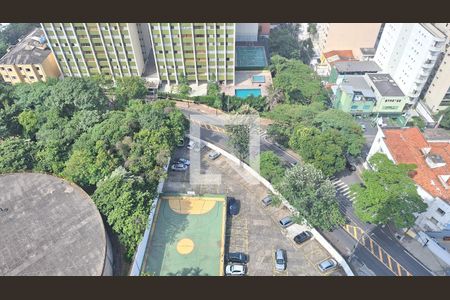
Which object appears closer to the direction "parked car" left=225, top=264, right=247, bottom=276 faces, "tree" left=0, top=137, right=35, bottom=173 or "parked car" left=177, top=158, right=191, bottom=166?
the tree

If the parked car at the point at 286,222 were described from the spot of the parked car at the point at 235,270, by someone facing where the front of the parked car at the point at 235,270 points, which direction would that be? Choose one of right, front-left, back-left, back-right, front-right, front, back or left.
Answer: back-right

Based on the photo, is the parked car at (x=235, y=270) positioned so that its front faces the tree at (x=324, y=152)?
no

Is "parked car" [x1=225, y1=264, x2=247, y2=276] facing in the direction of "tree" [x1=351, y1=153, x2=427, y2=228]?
no

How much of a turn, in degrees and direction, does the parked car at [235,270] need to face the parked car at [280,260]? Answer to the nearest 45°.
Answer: approximately 180°

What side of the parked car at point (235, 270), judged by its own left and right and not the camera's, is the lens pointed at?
left

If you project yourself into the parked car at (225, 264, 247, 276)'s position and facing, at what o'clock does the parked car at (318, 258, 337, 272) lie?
the parked car at (318, 258, 337, 272) is roughly at 6 o'clock from the parked car at (225, 264, 247, 276).

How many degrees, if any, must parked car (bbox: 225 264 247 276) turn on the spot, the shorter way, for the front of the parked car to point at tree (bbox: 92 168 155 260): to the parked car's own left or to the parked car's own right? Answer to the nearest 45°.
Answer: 0° — it already faces it

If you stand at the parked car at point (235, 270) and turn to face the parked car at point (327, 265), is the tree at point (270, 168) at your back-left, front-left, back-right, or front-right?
front-left

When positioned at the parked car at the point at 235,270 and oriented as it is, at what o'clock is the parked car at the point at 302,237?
the parked car at the point at 302,237 is roughly at 5 o'clock from the parked car at the point at 235,270.
